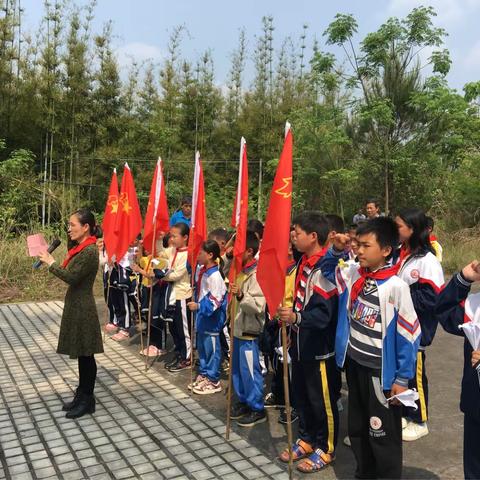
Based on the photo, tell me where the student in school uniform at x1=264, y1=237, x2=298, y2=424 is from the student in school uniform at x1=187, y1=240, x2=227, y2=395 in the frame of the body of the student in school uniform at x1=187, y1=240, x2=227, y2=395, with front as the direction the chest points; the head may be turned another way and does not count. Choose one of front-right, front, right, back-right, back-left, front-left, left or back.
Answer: back-left

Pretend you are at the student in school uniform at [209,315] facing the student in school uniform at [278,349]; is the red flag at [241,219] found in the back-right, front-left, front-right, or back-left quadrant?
front-right

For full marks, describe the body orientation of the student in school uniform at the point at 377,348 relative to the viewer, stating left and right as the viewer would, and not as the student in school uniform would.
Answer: facing the viewer and to the left of the viewer

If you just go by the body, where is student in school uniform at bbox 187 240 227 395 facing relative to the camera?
to the viewer's left

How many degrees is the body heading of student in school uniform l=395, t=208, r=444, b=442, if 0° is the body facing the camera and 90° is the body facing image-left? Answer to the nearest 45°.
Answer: approximately 90°

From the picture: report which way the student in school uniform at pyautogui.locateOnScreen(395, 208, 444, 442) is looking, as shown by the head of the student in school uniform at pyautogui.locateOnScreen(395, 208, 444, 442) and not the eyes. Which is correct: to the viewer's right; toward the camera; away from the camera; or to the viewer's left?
to the viewer's left

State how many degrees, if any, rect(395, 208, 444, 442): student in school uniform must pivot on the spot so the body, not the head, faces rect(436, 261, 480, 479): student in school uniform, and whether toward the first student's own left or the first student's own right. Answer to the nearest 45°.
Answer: approximately 90° to the first student's own left

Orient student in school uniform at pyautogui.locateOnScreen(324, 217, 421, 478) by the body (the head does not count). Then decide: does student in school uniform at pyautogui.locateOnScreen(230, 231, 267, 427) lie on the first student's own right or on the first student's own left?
on the first student's own right

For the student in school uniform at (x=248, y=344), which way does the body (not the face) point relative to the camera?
to the viewer's left
